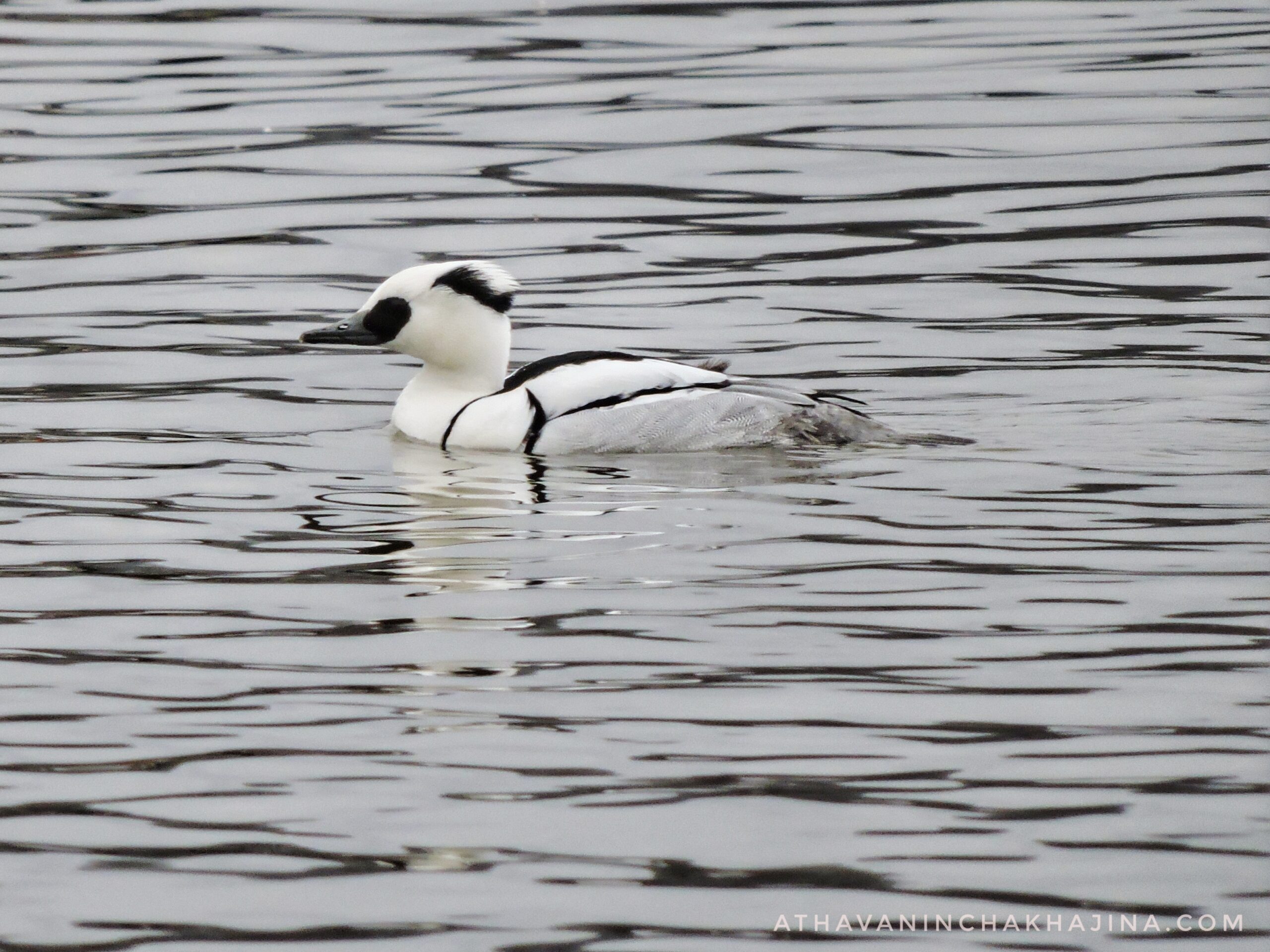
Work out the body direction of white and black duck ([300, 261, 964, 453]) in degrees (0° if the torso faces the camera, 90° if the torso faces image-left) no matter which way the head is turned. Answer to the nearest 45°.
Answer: approximately 90°
